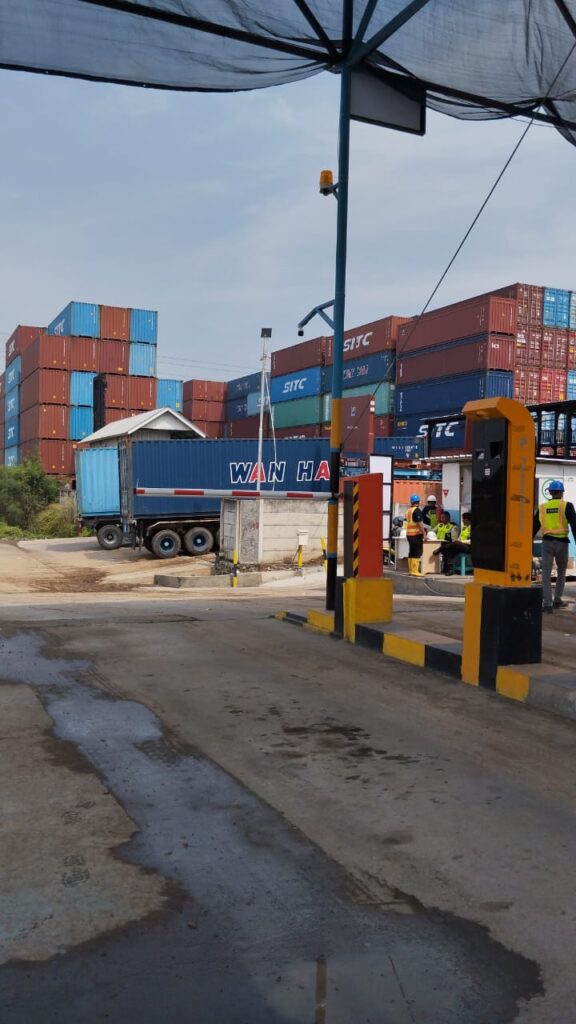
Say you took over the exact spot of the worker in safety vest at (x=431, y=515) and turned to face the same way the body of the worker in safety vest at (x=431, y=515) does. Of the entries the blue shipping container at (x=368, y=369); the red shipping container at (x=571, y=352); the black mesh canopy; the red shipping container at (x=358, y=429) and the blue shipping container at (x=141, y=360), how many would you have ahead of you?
1

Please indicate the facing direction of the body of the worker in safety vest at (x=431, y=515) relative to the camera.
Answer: toward the camera

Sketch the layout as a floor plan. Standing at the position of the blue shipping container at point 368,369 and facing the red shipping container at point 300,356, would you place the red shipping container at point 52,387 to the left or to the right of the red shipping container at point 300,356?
left

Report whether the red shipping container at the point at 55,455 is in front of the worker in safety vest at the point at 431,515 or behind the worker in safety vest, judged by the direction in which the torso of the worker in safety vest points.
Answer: behind
